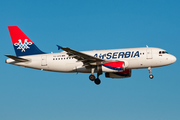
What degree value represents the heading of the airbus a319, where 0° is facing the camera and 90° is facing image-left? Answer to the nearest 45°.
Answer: approximately 270°
